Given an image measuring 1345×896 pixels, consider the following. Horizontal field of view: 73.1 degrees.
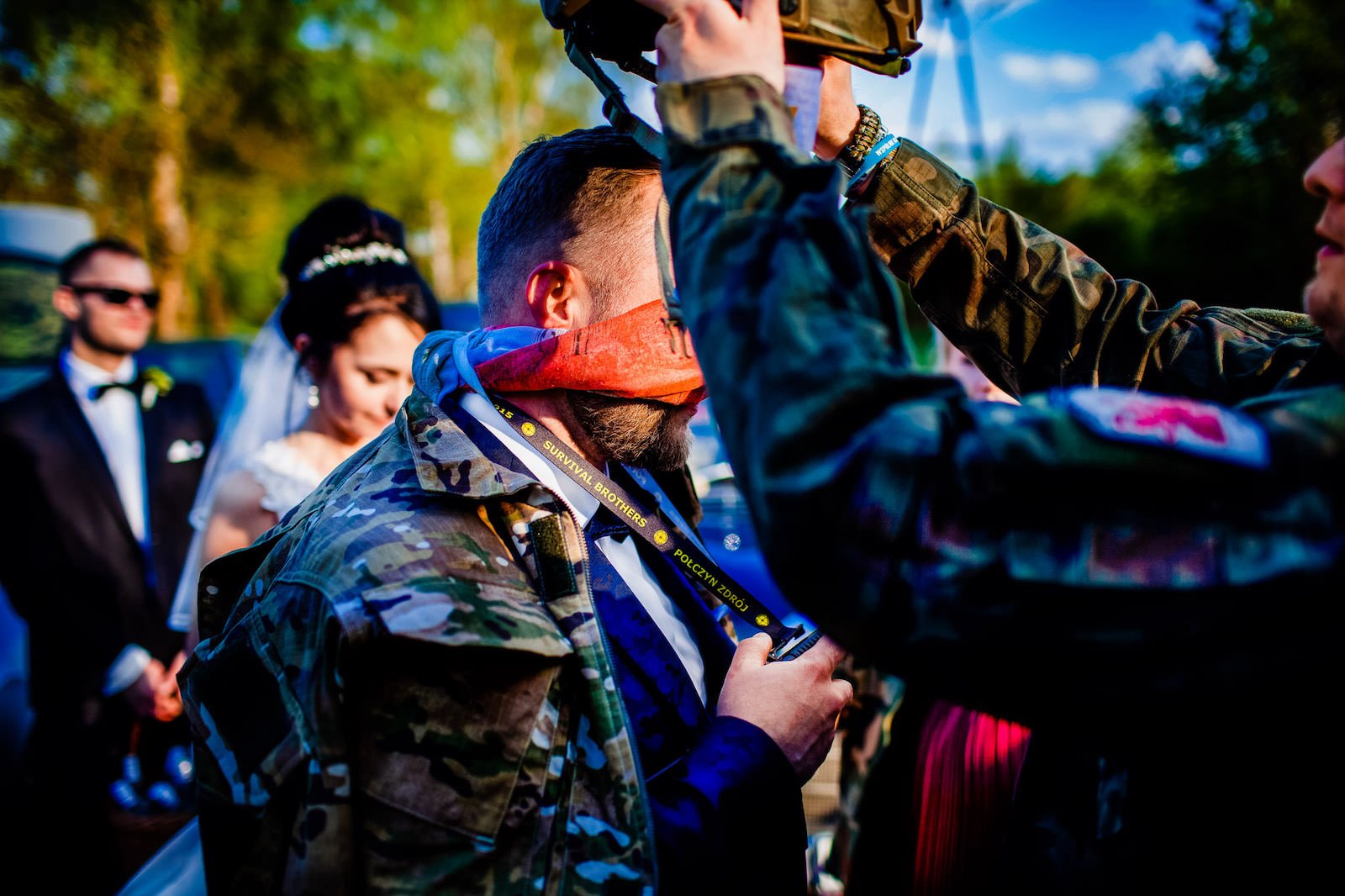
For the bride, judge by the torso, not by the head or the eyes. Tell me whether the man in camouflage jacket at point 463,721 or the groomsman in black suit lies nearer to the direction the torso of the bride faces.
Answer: the man in camouflage jacket

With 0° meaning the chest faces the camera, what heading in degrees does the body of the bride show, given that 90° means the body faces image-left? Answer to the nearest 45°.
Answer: approximately 315°

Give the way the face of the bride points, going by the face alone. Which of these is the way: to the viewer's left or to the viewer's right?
to the viewer's right

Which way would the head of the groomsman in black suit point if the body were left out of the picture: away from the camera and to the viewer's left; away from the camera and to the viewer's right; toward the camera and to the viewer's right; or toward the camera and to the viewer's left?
toward the camera and to the viewer's right
